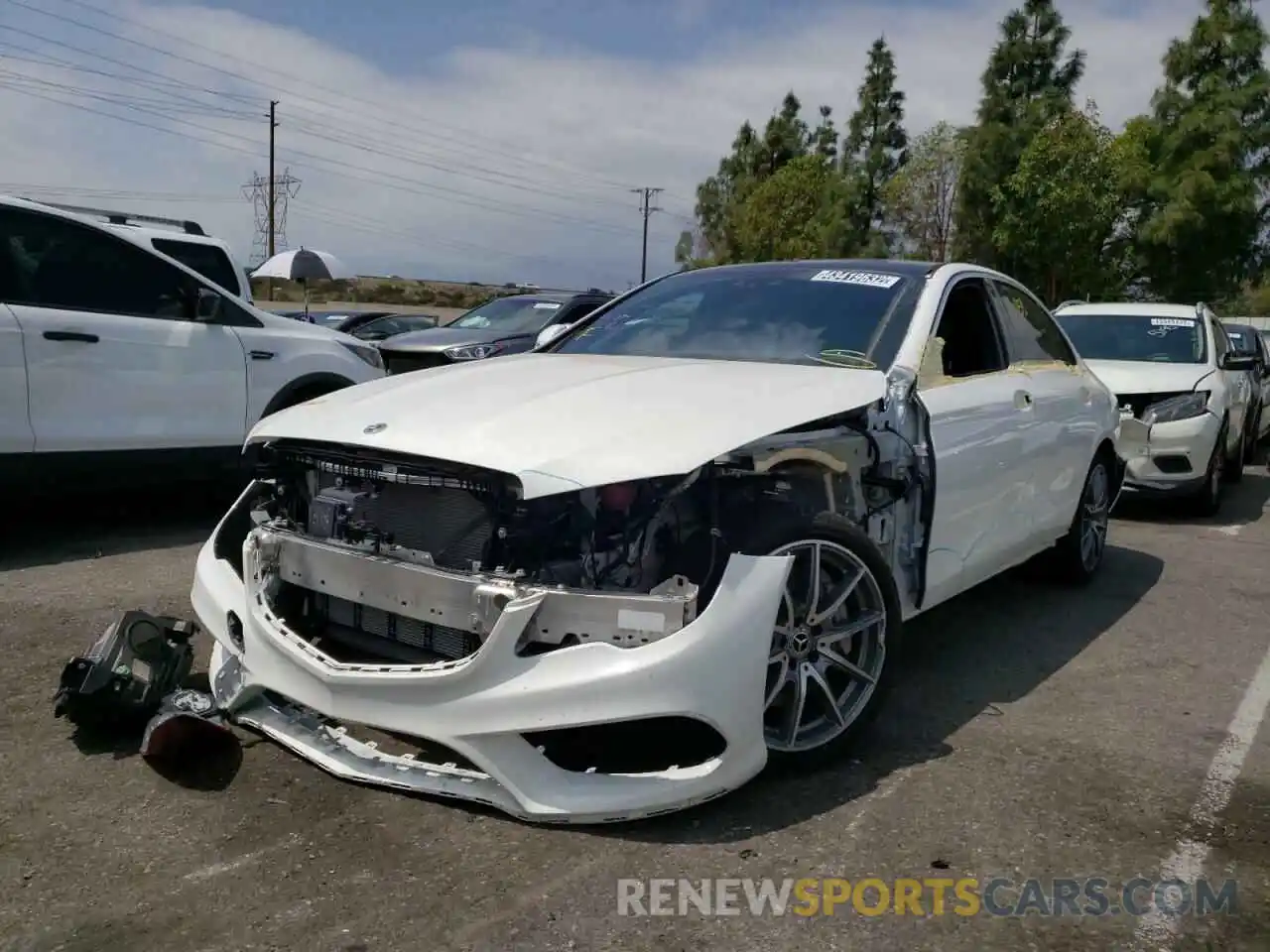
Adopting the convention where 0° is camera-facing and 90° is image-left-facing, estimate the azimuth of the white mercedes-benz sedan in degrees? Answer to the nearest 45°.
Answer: approximately 45°

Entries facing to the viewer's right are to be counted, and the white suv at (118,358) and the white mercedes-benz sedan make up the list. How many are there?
1

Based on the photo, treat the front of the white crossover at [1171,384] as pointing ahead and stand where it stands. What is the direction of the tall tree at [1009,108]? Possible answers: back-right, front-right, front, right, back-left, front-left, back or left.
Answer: back

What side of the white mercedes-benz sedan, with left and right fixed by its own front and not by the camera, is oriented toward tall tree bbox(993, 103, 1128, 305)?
back

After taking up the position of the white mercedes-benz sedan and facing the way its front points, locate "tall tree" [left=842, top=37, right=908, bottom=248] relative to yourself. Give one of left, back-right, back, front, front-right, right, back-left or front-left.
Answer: back-right

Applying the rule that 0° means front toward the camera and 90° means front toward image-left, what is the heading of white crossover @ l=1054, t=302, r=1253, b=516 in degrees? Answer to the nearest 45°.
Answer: approximately 0°

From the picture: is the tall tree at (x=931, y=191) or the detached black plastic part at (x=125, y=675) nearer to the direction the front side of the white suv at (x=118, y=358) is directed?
the tall tree

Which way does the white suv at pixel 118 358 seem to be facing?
to the viewer's right

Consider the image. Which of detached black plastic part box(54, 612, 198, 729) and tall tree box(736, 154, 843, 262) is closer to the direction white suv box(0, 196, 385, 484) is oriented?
the tall tree

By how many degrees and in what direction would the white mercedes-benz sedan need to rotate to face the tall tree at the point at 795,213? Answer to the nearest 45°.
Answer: approximately 135° to its right

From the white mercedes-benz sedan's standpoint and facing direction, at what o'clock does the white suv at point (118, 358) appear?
The white suv is roughly at 3 o'clock from the white mercedes-benz sedan.

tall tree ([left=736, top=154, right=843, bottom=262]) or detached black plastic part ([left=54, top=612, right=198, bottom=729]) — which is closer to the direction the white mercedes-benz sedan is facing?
the detached black plastic part

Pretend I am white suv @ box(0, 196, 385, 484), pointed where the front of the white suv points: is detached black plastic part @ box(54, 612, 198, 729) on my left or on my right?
on my right

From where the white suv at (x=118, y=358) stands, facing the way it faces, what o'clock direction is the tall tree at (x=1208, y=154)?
The tall tree is roughly at 11 o'clock from the white suv.

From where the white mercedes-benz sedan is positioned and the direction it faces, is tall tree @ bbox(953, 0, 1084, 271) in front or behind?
behind

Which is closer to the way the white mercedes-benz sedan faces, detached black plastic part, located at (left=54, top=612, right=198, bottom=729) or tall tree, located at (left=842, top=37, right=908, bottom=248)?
the detached black plastic part
